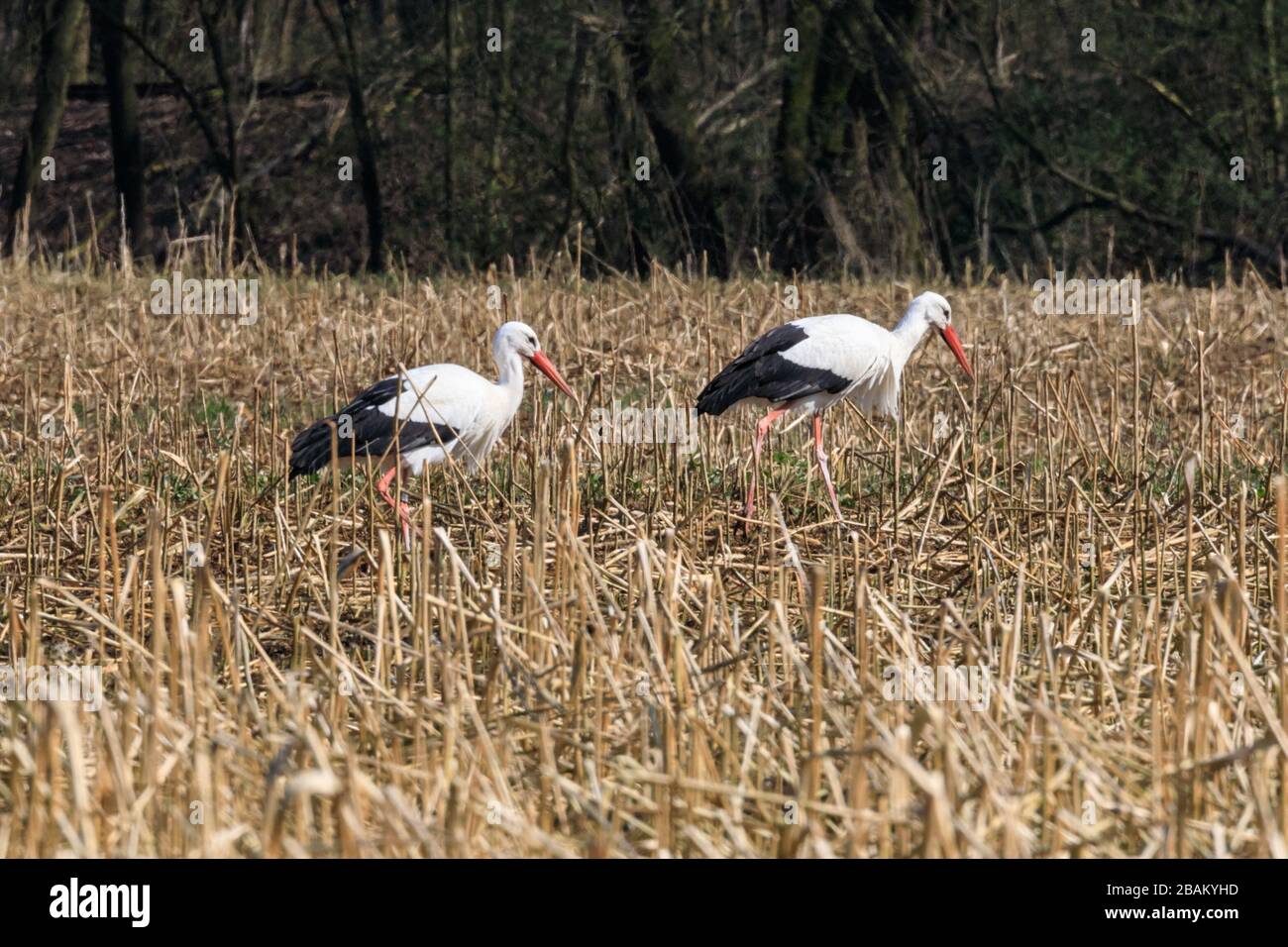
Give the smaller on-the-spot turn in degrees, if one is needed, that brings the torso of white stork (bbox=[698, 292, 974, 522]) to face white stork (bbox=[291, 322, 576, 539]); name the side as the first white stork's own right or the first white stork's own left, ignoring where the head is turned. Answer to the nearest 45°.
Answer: approximately 135° to the first white stork's own right

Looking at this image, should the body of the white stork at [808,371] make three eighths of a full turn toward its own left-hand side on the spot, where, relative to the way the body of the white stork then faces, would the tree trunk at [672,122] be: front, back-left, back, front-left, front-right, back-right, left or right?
front-right

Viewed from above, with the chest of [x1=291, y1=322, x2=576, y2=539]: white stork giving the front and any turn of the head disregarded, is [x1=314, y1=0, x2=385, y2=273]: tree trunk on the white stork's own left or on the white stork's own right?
on the white stork's own left

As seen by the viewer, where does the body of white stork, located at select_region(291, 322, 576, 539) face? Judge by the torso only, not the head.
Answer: to the viewer's right

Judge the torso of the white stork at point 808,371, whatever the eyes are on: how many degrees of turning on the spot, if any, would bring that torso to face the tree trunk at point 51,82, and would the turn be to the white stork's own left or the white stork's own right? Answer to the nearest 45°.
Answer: approximately 135° to the white stork's own left

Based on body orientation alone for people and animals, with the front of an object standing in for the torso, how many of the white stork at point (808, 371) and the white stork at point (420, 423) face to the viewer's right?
2

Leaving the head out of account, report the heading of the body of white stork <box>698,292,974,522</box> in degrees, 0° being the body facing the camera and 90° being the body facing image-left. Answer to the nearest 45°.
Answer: approximately 270°

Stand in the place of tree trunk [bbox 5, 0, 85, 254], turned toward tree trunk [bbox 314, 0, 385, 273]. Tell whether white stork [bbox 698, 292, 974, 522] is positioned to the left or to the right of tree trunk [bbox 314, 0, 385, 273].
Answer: right

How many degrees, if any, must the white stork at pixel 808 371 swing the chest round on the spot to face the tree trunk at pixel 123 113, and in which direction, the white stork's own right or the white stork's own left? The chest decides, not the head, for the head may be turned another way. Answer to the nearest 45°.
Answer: approximately 135° to the white stork's own left

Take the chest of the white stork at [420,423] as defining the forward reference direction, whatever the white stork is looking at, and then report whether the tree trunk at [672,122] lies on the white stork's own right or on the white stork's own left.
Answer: on the white stork's own left
